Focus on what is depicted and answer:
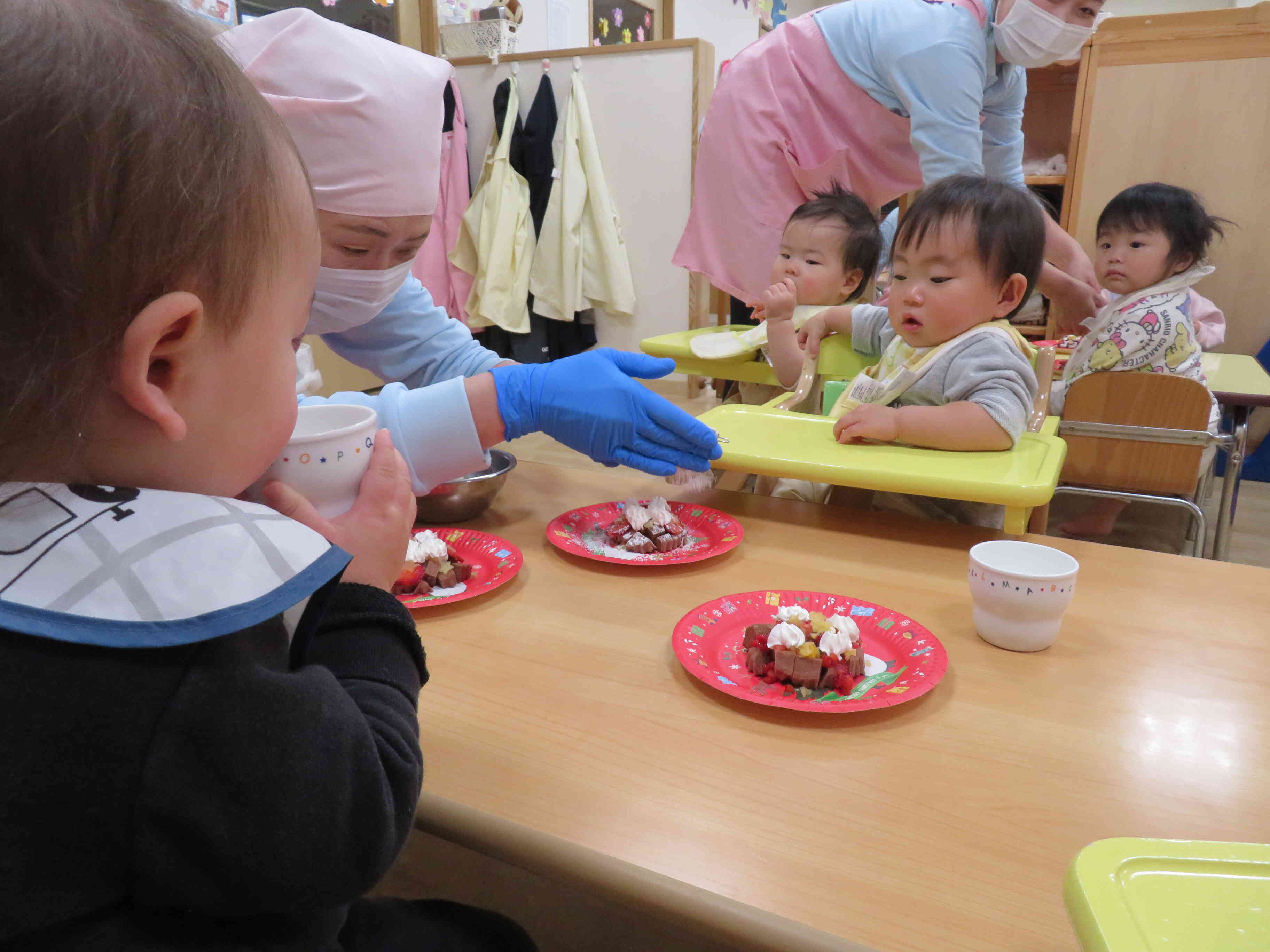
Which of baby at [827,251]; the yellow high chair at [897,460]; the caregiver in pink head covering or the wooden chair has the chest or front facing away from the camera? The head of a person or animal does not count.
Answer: the wooden chair

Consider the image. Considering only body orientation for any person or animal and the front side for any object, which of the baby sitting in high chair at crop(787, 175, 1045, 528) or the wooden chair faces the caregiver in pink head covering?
the baby sitting in high chair

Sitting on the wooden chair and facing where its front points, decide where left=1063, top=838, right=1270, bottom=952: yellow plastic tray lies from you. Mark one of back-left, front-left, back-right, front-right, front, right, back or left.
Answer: back

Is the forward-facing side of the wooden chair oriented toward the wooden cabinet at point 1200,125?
yes

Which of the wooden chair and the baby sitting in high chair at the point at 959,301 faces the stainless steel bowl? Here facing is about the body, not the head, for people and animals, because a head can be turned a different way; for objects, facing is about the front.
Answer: the baby sitting in high chair

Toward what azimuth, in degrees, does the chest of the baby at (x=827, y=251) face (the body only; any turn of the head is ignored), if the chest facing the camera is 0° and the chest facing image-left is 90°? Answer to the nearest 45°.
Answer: approximately 45°

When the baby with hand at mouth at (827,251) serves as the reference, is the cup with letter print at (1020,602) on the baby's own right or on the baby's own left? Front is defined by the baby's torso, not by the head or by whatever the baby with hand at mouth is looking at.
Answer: on the baby's own left

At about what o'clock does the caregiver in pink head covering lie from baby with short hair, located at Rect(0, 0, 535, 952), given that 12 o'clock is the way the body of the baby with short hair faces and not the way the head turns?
The caregiver in pink head covering is roughly at 11 o'clock from the baby with short hair.

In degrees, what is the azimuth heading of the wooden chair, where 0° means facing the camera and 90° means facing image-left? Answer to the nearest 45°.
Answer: approximately 180°

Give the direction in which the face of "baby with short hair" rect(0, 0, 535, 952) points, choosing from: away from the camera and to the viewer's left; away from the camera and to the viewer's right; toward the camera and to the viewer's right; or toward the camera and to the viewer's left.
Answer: away from the camera and to the viewer's right

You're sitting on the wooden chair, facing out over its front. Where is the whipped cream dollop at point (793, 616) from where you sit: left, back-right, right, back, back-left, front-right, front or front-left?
back

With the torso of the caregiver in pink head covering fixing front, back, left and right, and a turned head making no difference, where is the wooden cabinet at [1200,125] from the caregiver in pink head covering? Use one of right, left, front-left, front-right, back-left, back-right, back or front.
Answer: left

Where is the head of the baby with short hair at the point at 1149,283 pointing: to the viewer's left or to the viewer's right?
to the viewer's left

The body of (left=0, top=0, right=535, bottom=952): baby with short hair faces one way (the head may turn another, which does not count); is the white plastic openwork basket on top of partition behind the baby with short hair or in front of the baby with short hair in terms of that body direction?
in front
